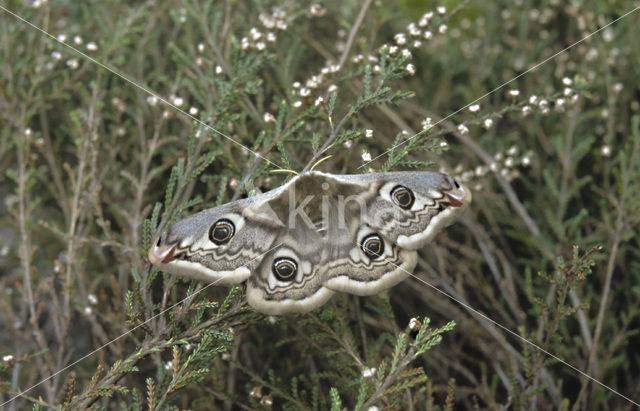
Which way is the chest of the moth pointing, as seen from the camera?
away from the camera
